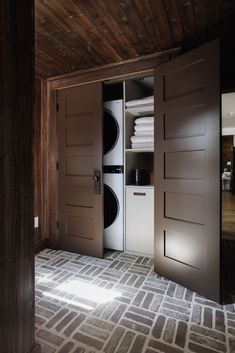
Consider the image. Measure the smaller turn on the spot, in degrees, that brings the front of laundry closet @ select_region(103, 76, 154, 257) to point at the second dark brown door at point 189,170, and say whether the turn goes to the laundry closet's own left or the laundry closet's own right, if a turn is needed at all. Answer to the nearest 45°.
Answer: approximately 90° to the laundry closet's own left

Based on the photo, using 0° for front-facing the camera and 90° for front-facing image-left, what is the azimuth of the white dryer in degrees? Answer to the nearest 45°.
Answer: approximately 45°
